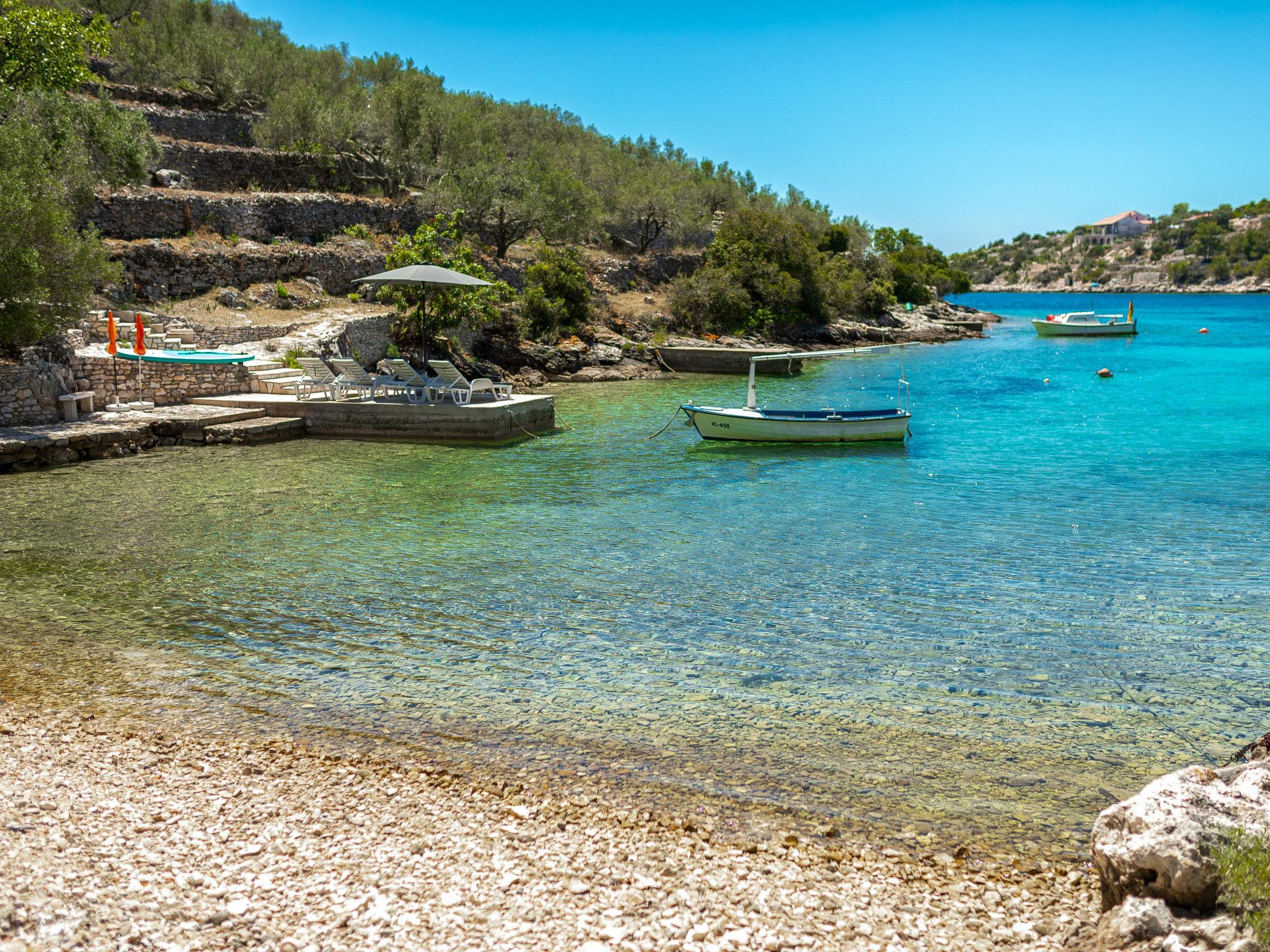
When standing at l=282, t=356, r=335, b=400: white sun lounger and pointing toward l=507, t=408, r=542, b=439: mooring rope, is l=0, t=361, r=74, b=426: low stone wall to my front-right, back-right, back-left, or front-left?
back-right
